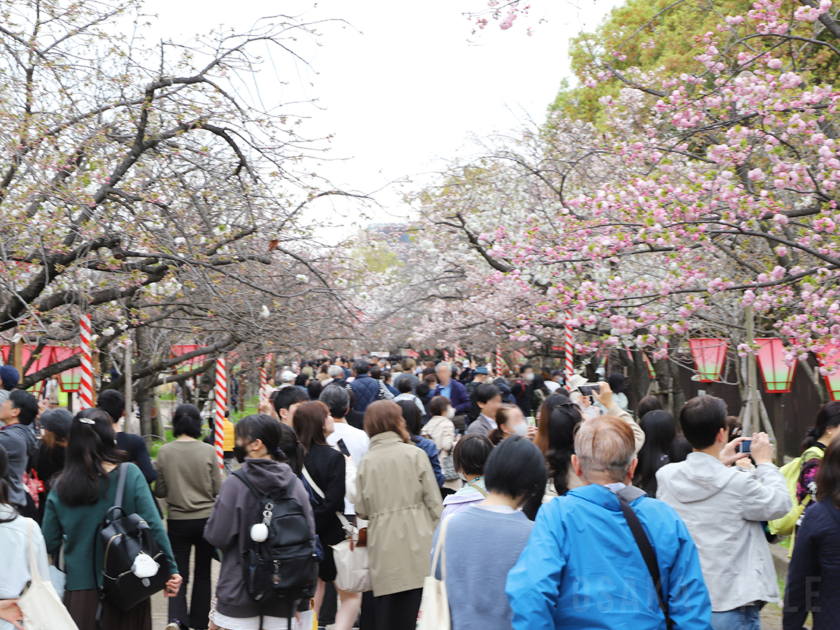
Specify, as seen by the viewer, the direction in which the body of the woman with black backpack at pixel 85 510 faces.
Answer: away from the camera

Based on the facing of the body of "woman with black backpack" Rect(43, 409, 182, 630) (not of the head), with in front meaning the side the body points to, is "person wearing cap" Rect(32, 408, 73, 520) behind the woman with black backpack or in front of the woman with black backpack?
in front

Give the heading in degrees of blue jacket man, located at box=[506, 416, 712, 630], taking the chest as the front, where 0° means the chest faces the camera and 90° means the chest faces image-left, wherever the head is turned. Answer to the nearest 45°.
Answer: approximately 180°

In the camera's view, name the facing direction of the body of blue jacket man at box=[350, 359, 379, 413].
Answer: away from the camera

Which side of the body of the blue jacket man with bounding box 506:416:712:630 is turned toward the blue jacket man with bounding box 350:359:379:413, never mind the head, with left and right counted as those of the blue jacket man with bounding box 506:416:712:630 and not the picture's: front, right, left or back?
front

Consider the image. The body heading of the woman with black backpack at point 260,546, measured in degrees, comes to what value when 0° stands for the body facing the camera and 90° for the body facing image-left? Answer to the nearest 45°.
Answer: approximately 135°

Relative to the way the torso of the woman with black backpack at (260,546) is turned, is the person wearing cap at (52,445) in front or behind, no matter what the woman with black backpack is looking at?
in front

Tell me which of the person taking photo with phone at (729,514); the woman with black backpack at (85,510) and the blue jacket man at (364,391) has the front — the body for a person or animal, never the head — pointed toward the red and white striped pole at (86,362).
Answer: the woman with black backpack

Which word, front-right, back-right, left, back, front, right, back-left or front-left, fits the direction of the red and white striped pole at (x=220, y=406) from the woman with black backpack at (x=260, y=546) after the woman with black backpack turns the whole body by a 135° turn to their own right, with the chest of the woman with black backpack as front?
left

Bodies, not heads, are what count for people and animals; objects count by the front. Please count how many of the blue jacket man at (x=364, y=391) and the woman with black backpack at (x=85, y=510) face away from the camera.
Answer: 2

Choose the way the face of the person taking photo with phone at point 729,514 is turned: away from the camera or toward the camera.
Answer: away from the camera

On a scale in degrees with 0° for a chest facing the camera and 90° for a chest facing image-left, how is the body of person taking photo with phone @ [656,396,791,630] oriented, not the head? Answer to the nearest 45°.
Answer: approximately 225°

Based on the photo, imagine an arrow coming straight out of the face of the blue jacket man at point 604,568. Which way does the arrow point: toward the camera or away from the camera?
away from the camera

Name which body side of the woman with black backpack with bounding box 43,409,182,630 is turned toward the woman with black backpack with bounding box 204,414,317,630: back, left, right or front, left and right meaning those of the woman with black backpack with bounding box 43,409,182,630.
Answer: right
